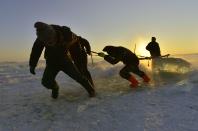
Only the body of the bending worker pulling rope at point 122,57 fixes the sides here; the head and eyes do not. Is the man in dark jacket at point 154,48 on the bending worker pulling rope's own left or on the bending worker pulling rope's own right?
on the bending worker pulling rope's own right

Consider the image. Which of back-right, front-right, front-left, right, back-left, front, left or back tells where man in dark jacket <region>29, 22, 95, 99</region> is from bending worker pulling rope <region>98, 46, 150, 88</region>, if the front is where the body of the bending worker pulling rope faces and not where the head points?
front-left

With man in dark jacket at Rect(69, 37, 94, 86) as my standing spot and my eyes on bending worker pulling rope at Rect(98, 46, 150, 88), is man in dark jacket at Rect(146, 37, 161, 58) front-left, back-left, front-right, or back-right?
front-left

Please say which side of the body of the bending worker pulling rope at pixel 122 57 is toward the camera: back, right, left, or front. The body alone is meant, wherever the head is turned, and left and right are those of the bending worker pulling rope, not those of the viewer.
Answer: left

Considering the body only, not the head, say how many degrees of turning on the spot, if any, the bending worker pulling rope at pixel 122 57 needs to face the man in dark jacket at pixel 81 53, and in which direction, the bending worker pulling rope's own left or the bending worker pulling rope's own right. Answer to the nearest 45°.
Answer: approximately 45° to the bending worker pulling rope's own left
